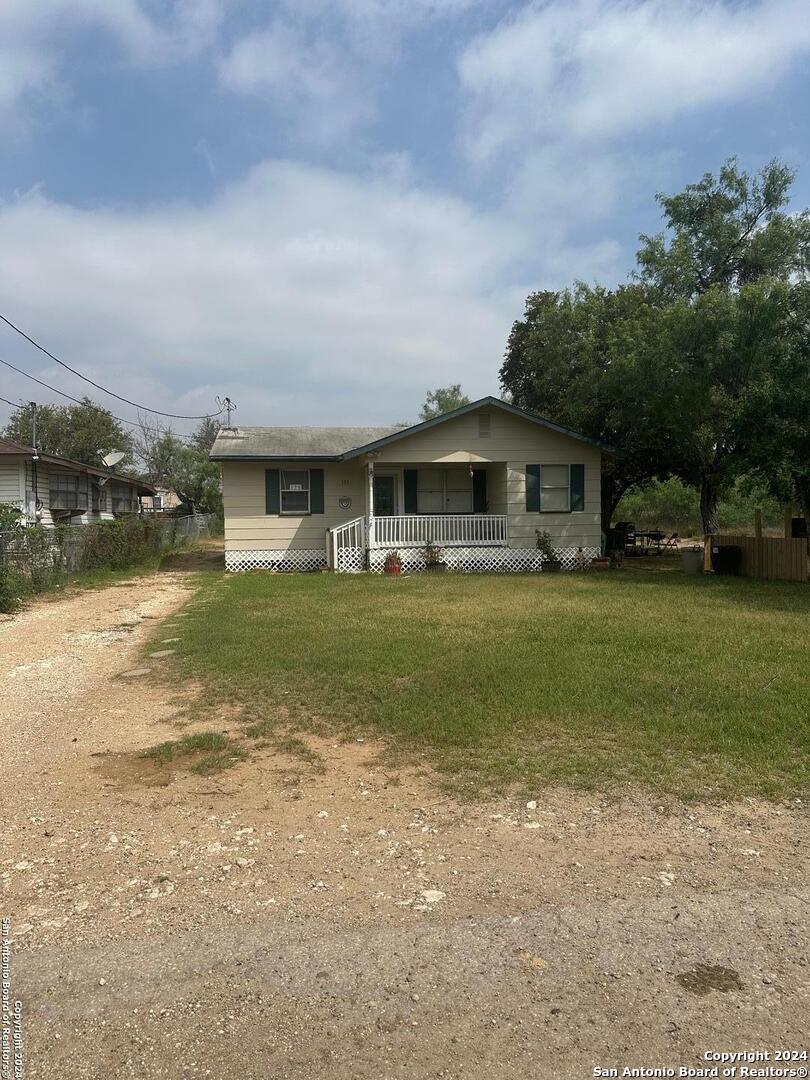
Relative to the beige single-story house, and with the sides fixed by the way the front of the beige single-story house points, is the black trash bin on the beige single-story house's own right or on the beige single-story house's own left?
on the beige single-story house's own left

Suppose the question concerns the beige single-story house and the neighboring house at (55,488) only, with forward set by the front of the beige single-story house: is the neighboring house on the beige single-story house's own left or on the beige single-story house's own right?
on the beige single-story house's own right

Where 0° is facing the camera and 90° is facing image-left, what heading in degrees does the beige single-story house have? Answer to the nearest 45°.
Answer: approximately 0°

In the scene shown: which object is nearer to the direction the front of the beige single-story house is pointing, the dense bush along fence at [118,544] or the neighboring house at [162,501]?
the dense bush along fence

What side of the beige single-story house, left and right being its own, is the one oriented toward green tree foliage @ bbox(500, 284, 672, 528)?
left

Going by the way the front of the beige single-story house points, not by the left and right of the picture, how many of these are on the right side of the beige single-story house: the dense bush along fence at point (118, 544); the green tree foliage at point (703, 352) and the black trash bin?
1

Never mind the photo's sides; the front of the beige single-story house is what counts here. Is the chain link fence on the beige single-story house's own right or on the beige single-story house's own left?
on the beige single-story house's own right

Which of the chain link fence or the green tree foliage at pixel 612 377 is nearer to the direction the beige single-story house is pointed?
the chain link fence

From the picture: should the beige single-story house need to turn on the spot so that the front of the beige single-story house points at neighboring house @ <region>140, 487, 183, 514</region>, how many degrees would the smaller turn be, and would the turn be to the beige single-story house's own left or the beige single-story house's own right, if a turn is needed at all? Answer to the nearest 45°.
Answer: approximately 135° to the beige single-story house's own right

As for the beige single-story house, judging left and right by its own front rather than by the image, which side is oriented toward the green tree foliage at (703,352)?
left

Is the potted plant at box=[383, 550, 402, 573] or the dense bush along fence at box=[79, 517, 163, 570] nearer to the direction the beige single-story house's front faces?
the potted plant

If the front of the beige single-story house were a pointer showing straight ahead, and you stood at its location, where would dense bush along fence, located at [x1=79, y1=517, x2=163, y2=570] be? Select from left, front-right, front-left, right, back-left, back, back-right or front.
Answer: right
